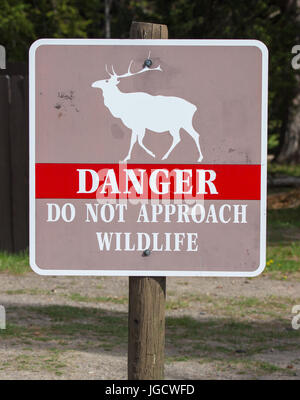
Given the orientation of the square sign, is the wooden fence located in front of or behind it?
behind

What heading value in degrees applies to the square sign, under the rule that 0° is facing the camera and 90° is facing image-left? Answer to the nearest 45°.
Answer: approximately 0°
